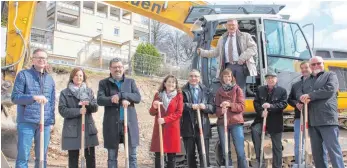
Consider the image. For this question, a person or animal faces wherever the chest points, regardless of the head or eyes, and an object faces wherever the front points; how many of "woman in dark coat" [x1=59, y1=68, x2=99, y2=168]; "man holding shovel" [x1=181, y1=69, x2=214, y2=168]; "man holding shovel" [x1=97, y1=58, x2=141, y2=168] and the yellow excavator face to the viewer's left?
1

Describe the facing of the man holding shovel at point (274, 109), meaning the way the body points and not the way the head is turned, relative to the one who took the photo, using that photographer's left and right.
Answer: facing the viewer

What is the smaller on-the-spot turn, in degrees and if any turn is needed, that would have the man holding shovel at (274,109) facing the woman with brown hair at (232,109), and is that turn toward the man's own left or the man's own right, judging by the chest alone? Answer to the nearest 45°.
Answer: approximately 45° to the man's own right

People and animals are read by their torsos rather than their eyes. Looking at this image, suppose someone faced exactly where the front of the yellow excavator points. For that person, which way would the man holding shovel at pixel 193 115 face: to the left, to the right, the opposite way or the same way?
to the left

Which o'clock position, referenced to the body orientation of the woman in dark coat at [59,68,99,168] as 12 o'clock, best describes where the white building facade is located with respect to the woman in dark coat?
The white building facade is roughly at 6 o'clock from the woman in dark coat.

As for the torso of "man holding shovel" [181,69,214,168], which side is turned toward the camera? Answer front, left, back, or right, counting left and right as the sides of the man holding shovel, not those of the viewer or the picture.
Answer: front

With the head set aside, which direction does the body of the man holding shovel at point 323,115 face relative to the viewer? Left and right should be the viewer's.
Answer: facing the viewer and to the left of the viewer

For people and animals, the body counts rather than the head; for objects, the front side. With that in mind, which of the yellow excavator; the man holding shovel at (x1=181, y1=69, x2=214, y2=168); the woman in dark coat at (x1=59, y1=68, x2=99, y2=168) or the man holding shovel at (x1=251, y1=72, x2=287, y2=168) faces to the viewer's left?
the yellow excavator

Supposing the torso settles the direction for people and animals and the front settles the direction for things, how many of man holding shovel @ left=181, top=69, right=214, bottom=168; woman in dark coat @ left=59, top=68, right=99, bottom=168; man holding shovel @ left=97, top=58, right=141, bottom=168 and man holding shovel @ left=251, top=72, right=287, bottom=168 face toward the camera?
4

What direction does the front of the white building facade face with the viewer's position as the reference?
facing the viewer and to the right of the viewer

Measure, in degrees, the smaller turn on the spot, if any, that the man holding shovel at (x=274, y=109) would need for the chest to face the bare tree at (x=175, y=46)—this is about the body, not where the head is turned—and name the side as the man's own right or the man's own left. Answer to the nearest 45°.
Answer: approximately 180°

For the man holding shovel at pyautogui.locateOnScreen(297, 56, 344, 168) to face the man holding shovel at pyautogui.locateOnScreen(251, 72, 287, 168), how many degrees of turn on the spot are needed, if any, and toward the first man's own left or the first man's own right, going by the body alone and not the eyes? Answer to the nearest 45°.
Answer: approximately 90° to the first man's own right

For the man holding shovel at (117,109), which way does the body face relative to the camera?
toward the camera

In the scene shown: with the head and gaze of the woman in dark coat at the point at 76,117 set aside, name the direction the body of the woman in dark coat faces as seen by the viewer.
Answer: toward the camera

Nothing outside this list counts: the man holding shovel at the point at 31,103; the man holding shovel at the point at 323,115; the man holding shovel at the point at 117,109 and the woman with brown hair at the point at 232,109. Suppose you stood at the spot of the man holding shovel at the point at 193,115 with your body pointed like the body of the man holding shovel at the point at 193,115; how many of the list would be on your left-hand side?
2

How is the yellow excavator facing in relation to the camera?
to the viewer's left

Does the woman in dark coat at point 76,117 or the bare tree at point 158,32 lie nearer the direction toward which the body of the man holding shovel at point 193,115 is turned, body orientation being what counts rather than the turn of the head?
the woman in dark coat

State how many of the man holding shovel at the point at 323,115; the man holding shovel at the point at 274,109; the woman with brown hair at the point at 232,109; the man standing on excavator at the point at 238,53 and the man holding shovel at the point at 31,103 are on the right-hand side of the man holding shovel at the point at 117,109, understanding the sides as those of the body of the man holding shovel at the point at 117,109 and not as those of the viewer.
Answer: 1
